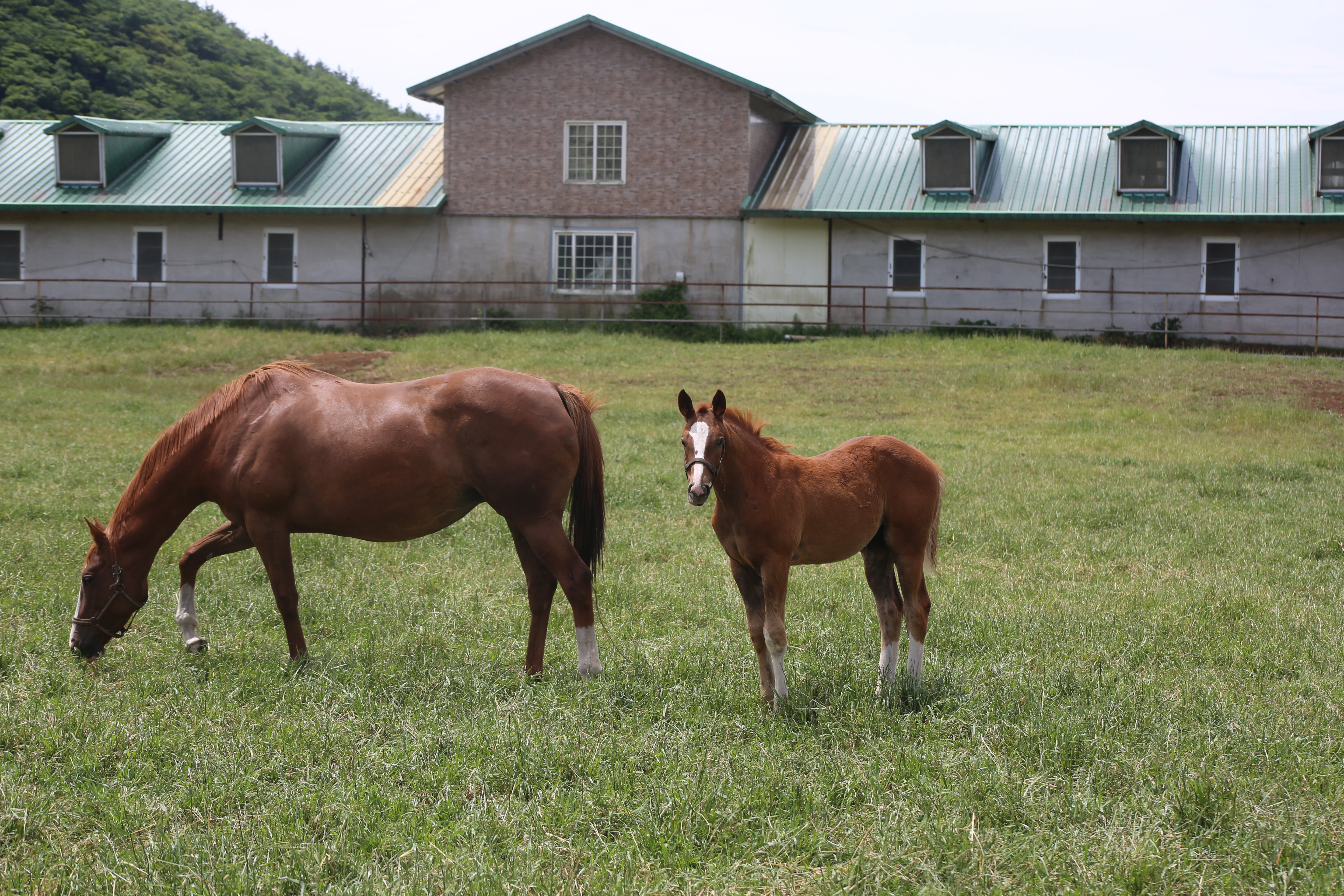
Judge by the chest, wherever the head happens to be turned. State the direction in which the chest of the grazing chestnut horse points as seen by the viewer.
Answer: to the viewer's left

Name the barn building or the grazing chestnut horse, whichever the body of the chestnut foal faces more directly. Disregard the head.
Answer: the grazing chestnut horse

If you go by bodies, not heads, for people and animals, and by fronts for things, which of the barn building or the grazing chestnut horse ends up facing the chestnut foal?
the barn building

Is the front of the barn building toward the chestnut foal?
yes

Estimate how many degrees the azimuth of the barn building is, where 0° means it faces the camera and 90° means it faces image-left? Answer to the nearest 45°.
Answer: approximately 0°

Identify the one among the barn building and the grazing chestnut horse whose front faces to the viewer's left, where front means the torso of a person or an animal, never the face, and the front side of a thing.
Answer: the grazing chestnut horse

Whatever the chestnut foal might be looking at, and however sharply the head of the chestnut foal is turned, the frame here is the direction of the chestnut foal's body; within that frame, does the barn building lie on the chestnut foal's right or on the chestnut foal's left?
on the chestnut foal's right

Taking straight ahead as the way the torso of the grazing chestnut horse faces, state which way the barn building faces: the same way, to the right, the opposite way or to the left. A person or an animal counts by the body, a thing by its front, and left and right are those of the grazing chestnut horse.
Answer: to the left

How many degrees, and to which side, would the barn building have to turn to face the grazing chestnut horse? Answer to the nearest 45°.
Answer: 0° — it already faces it

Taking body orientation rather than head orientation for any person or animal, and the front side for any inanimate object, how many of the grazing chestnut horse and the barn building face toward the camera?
1

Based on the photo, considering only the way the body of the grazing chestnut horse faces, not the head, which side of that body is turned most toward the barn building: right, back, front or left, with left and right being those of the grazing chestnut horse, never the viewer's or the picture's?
right

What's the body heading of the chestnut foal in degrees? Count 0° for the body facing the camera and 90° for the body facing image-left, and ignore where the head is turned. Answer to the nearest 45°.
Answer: approximately 45°
